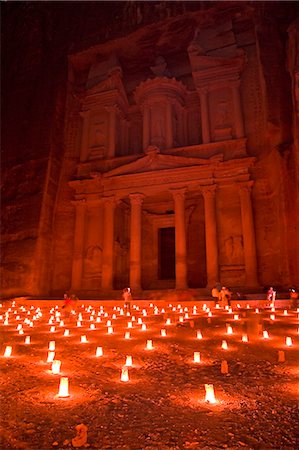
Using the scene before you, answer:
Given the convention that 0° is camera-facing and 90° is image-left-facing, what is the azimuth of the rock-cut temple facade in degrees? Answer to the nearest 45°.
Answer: approximately 0°

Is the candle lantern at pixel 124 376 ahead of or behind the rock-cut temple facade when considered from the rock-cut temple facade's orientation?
ahead

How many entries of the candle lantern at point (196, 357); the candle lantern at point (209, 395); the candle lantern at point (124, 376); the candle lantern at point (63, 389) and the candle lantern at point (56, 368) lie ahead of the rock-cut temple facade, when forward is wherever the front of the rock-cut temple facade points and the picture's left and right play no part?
5

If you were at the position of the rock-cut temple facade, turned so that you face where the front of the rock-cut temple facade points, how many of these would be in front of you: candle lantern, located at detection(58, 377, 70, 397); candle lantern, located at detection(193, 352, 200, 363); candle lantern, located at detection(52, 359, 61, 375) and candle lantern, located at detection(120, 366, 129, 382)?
4

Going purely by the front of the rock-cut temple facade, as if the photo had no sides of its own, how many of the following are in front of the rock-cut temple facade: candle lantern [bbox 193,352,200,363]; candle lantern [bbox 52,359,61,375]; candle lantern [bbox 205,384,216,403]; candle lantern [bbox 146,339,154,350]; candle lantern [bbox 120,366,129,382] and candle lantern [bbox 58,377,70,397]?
6

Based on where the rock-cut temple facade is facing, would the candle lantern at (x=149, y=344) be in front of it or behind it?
in front

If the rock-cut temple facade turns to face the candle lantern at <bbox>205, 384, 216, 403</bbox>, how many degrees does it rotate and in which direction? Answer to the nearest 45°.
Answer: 0° — it already faces it

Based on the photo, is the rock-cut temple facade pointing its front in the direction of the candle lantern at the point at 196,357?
yes

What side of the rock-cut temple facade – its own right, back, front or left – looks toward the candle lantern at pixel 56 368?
front
